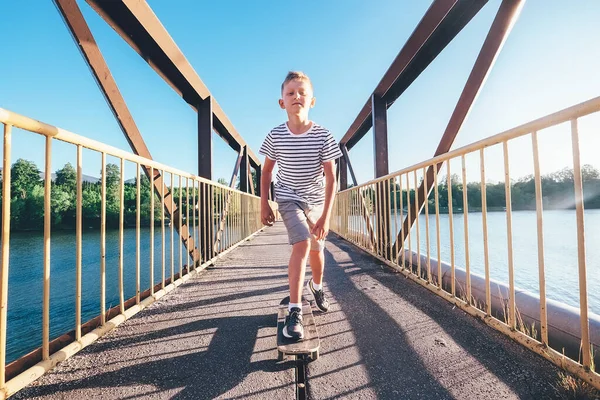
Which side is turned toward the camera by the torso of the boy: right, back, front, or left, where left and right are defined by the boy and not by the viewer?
front

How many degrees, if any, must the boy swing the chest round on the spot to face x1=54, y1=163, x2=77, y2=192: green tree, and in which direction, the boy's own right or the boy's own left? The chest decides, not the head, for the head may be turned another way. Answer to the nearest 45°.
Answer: approximately 90° to the boy's own right

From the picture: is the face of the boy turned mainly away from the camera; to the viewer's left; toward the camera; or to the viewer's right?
toward the camera
